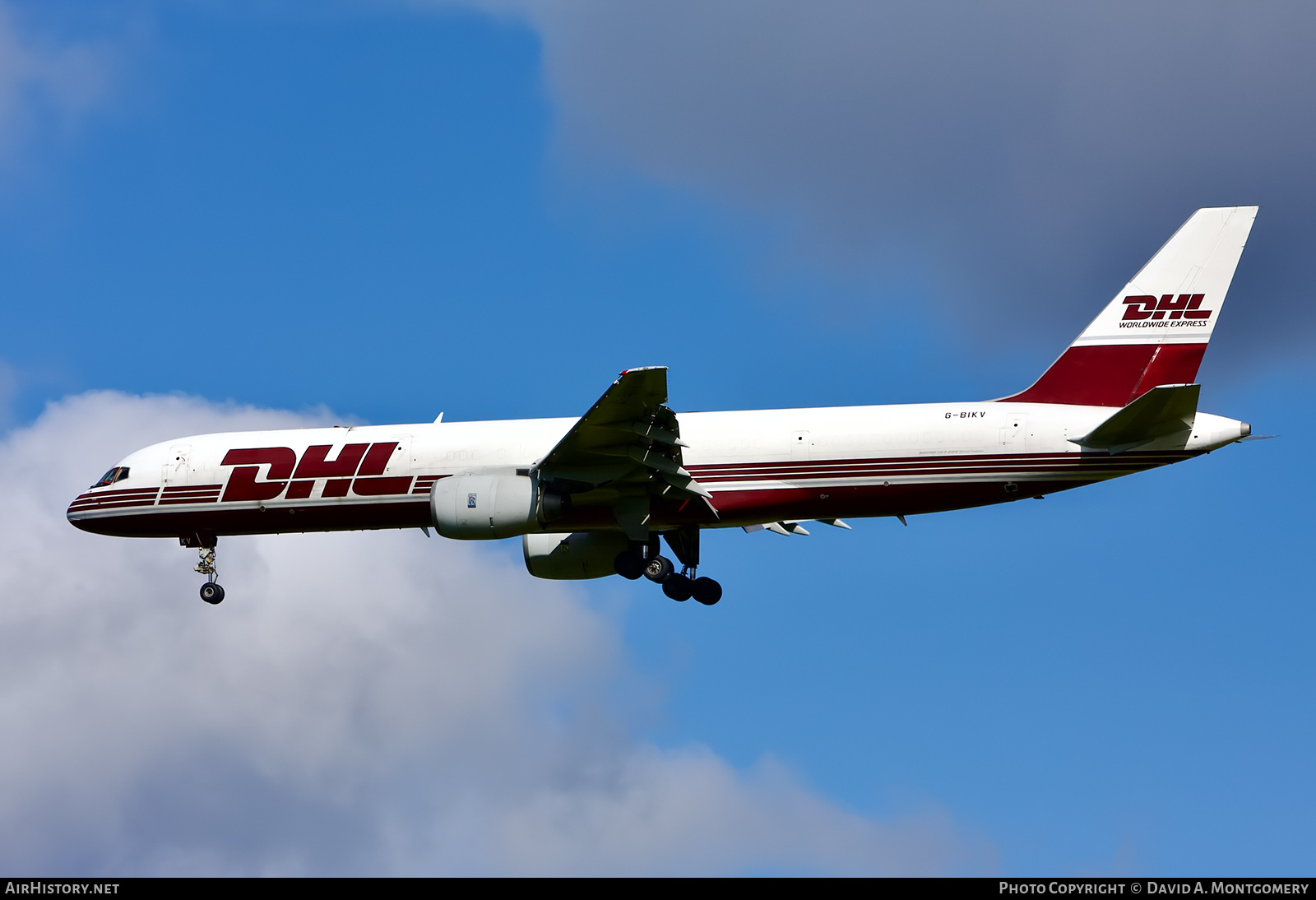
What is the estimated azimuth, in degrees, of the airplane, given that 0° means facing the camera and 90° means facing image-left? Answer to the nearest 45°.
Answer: approximately 90°
